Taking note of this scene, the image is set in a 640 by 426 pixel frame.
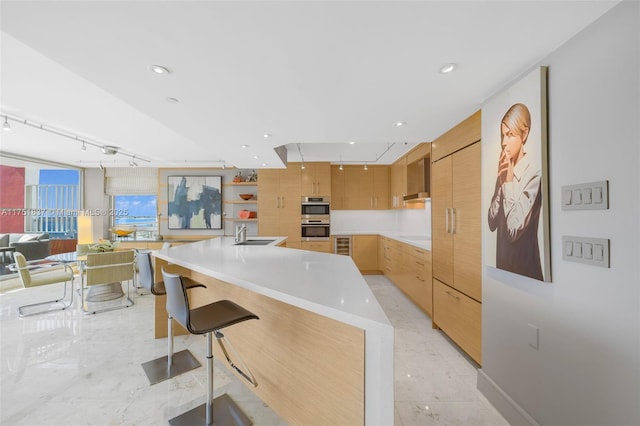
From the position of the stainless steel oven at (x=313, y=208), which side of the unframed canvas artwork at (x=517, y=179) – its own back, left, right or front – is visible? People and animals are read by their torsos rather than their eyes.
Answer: right

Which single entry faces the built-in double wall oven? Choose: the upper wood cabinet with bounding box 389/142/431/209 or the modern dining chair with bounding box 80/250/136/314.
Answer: the upper wood cabinet

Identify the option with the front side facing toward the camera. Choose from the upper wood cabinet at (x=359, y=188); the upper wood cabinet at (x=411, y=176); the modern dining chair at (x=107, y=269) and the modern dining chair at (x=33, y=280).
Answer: the upper wood cabinet at (x=359, y=188)

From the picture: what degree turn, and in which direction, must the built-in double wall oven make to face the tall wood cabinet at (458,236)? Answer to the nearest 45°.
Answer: approximately 45° to its left

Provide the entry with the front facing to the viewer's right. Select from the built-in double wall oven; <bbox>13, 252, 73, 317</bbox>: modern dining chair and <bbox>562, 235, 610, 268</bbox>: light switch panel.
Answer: the modern dining chair

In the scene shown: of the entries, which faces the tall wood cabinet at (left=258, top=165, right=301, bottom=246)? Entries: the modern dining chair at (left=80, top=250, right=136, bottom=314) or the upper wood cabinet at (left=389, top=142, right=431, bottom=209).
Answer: the upper wood cabinet

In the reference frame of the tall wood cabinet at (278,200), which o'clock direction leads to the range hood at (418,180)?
The range hood is roughly at 10 o'clock from the tall wood cabinet.

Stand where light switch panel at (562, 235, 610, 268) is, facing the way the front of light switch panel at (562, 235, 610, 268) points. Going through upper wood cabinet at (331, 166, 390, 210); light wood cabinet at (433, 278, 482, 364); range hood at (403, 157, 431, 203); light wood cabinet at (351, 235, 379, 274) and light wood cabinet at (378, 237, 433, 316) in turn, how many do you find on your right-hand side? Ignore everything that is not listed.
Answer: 5

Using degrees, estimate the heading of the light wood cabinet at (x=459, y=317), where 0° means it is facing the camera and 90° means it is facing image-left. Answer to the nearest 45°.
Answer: approximately 45°

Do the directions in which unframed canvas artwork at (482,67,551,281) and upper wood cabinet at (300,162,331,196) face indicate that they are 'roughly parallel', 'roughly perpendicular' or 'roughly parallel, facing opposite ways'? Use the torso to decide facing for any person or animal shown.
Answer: roughly perpendicular

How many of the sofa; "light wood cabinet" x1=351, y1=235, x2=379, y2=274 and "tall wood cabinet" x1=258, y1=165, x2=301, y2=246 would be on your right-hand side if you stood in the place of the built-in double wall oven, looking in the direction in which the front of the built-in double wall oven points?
2
